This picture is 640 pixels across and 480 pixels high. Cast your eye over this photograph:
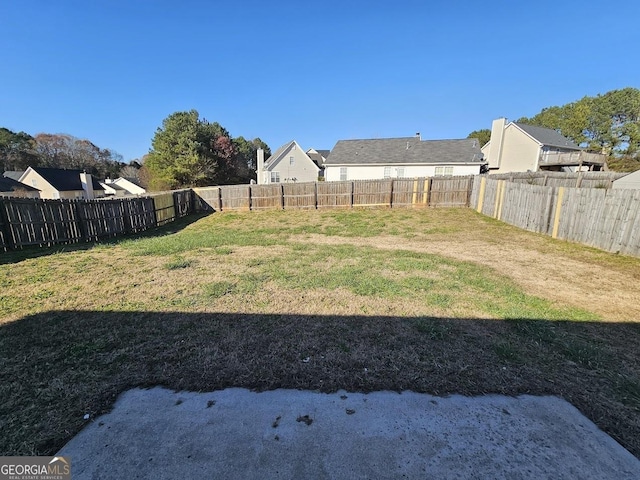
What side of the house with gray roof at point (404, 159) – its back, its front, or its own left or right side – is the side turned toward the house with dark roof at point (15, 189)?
left

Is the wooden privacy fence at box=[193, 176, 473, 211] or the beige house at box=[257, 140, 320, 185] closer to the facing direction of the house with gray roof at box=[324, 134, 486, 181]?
the beige house

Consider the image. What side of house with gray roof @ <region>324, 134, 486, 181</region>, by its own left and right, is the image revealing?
back

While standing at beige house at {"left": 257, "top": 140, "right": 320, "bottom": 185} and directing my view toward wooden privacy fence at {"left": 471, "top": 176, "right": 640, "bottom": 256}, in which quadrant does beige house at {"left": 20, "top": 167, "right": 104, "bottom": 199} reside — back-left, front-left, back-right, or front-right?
back-right

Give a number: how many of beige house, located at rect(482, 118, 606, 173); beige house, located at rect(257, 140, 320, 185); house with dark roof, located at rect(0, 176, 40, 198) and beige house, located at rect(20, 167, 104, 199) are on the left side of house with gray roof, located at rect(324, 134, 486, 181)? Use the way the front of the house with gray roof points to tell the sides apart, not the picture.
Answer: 3

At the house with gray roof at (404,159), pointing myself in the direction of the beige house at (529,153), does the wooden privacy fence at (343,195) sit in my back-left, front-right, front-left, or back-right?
back-right

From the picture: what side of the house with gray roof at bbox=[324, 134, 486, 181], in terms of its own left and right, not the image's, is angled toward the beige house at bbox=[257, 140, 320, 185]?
left
